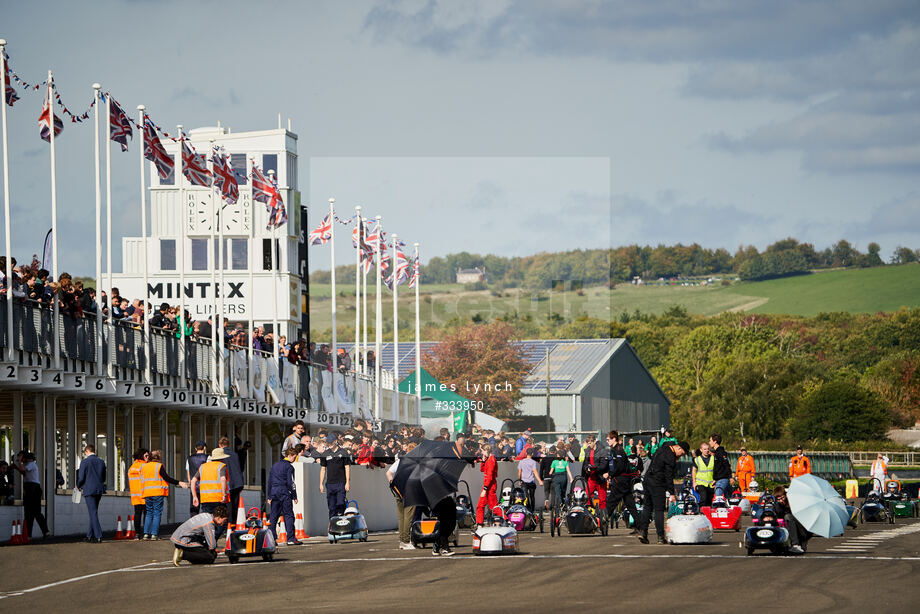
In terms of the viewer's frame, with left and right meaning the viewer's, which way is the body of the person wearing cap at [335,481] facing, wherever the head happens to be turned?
facing the viewer

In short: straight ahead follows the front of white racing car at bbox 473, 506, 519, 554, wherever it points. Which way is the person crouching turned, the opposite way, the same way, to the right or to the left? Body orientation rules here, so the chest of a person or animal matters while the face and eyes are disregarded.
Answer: to the left

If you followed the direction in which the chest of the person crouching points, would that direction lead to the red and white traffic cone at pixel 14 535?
no

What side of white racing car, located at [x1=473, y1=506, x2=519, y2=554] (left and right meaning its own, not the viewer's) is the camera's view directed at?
front

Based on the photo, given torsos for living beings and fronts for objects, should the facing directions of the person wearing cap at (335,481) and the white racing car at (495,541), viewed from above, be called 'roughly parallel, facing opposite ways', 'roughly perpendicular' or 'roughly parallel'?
roughly parallel

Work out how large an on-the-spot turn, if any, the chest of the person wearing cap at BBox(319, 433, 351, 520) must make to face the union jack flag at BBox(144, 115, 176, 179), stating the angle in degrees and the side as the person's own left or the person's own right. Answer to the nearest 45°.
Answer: approximately 135° to the person's own right

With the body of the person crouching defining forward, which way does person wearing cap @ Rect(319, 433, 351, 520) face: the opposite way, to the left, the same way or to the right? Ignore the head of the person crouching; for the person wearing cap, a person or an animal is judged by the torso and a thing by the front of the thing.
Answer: to the right

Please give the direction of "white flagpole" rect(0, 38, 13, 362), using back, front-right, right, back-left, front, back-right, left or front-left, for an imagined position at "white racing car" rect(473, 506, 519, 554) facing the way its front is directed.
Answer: back-right

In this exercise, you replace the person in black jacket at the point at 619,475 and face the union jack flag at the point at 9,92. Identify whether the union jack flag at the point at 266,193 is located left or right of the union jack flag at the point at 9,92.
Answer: right

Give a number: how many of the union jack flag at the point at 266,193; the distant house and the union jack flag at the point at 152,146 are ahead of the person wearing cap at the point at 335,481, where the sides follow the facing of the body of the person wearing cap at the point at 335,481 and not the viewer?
0

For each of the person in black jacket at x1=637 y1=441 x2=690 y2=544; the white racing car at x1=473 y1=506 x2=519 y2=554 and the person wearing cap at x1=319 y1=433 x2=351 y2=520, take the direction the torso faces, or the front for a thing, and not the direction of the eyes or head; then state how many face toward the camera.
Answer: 2

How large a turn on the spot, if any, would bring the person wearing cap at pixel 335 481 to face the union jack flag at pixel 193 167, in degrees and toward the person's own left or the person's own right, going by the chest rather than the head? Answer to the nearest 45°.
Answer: approximately 180°

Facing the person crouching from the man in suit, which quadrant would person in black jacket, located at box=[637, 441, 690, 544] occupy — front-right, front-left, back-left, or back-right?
front-left
